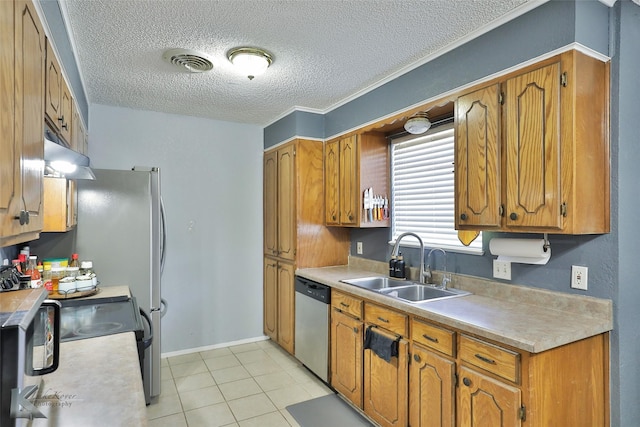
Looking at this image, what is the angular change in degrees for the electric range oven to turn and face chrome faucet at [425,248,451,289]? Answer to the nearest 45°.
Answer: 0° — it already faces it

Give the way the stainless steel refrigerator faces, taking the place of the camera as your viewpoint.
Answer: facing to the right of the viewer

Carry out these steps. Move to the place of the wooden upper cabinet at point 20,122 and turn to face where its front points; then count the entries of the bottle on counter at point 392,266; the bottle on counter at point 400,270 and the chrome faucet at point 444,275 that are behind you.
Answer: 0

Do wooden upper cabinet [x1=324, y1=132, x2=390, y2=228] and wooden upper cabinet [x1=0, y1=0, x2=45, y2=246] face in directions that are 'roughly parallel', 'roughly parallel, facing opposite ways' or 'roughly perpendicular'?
roughly parallel, facing opposite ways

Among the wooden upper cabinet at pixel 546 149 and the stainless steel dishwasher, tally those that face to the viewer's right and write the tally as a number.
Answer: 0

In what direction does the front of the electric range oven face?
to the viewer's right

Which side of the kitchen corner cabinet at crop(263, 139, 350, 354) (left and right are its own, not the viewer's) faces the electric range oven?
front

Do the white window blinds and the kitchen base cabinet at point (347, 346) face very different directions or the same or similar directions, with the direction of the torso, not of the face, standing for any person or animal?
same or similar directions

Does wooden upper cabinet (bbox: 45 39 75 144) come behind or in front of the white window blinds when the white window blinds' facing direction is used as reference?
in front

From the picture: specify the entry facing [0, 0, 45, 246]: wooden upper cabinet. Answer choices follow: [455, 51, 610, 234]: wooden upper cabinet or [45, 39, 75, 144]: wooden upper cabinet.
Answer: [455, 51, 610, 234]: wooden upper cabinet

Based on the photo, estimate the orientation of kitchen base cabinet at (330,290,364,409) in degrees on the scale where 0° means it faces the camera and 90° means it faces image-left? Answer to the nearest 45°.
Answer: approximately 45°

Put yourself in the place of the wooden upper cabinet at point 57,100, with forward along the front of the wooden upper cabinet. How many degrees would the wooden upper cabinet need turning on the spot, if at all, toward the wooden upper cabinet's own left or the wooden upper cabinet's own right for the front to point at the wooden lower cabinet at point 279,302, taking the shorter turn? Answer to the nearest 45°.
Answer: approximately 45° to the wooden upper cabinet's own left

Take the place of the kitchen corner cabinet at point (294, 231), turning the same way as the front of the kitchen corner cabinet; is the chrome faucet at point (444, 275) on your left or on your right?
on your left

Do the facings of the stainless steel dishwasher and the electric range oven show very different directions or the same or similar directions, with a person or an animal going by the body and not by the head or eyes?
very different directions

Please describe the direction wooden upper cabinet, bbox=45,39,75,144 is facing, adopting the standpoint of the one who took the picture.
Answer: facing to the right of the viewer

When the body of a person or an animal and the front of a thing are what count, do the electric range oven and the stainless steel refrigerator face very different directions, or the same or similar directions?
same or similar directions
